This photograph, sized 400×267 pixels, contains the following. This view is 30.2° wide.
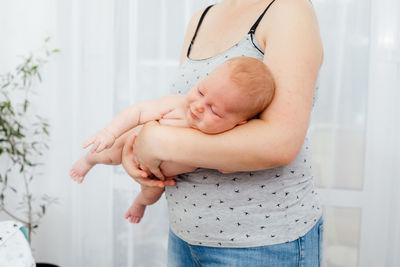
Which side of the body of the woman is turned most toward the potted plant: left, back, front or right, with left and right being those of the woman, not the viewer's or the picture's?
right

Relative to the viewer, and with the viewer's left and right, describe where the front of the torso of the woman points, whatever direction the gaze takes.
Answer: facing the viewer and to the left of the viewer
